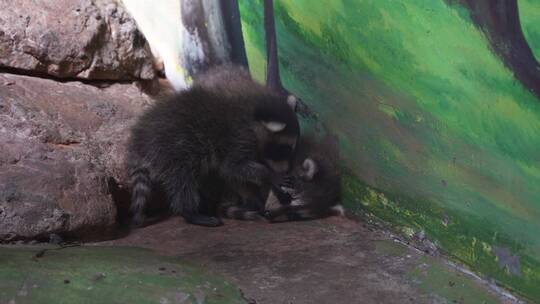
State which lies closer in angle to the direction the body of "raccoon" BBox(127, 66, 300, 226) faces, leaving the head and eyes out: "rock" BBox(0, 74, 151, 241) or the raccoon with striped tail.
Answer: the raccoon with striped tail

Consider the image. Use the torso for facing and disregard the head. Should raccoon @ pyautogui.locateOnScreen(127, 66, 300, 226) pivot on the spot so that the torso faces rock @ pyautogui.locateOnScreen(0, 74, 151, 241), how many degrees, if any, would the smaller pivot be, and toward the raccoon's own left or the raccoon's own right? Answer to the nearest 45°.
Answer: approximately 180°

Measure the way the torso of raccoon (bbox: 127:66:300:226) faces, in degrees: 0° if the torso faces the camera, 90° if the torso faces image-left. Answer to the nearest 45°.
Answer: approximately 270°

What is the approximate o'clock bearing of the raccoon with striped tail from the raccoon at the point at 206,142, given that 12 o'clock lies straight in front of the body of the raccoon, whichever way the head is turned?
The raccoon with striped tail is roughly at 12 o'clock from the raccoon.

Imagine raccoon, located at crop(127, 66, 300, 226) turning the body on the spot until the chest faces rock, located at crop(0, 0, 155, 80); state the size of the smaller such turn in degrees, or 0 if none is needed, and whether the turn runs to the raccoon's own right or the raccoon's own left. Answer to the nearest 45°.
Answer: approximately 135° to the raccoon's own left
